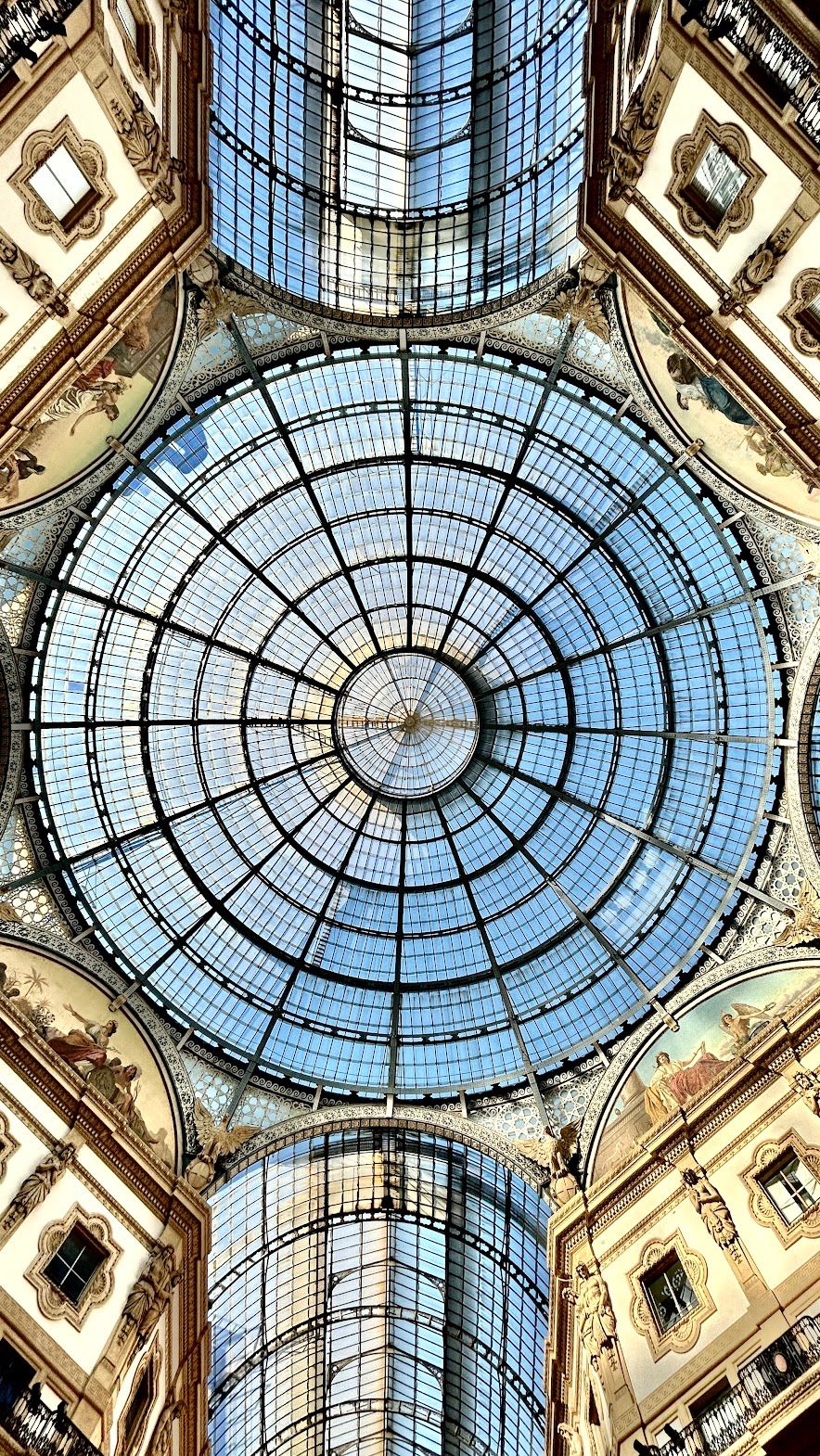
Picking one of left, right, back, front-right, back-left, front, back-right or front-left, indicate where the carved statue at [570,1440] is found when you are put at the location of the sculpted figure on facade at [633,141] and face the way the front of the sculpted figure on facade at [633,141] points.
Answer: right

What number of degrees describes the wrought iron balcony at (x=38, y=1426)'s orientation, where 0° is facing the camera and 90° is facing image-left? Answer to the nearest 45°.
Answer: approximately 0°

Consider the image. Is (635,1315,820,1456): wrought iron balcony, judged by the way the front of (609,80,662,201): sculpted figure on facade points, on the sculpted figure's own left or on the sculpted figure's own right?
on the sculpted figure's own right

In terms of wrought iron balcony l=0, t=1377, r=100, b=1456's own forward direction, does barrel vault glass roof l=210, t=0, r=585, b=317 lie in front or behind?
in front

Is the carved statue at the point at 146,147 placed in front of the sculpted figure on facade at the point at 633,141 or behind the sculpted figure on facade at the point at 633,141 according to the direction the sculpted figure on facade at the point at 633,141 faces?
in front
